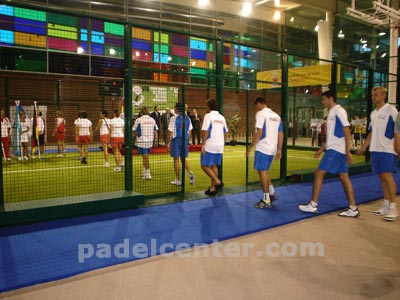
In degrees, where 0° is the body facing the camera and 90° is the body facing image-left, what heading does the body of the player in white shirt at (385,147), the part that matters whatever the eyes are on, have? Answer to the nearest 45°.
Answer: approximately 45°

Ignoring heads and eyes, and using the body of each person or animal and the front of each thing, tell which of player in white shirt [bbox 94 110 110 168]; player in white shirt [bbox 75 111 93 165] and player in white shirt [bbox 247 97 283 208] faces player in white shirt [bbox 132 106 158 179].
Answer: player in white shirt [bbox 247 97 283 208]

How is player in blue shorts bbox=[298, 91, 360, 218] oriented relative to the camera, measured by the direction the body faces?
to the viewer's left

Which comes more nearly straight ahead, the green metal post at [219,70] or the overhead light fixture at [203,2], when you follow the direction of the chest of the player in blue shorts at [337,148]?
the green metal post

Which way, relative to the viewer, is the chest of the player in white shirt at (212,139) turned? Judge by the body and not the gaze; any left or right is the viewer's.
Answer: facing away from the viewer and to the left of the viewer

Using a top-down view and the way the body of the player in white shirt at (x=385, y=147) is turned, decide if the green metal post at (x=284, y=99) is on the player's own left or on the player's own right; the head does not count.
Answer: on the player's own right

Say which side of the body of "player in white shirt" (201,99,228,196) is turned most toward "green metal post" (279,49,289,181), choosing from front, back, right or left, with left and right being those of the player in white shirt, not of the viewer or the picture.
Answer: right

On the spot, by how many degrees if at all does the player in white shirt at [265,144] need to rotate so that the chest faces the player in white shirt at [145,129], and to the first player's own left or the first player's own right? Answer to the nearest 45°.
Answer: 0° — they already face them

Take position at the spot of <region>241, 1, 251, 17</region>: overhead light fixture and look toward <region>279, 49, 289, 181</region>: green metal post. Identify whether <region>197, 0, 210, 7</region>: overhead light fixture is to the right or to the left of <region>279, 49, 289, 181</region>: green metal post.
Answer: right

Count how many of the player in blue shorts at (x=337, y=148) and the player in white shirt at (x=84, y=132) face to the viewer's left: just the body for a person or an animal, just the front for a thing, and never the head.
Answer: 1

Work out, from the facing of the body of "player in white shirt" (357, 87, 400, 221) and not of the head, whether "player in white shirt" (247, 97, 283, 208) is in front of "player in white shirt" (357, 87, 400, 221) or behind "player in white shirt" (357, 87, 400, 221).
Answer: in front

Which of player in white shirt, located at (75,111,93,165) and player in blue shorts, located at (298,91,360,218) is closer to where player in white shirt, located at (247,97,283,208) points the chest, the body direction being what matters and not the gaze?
the player in white shirt
